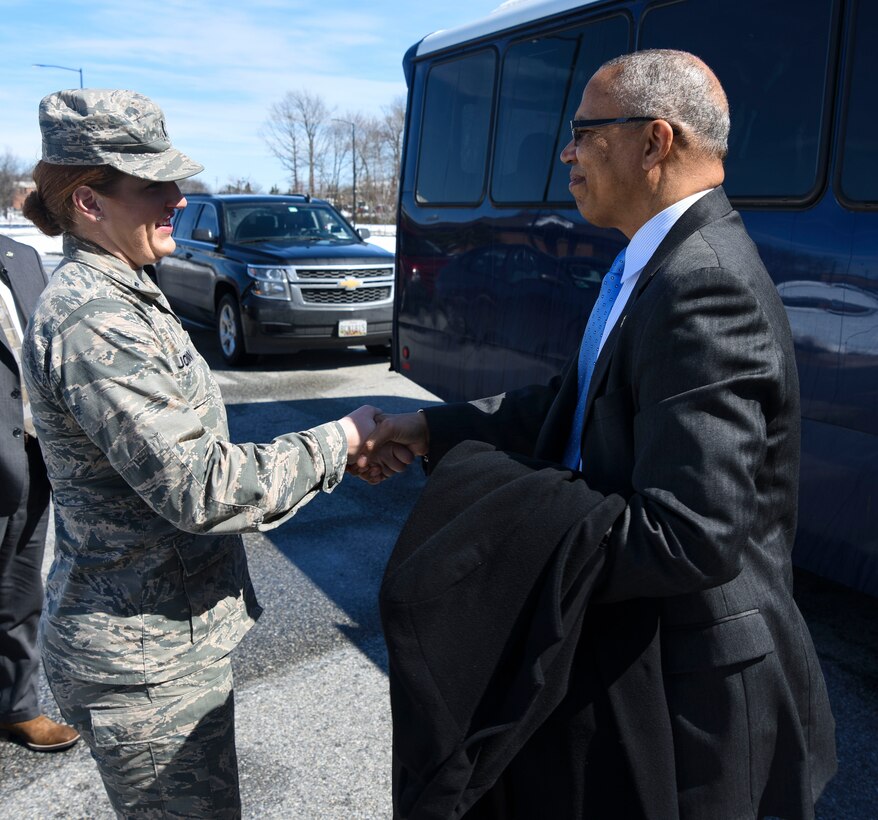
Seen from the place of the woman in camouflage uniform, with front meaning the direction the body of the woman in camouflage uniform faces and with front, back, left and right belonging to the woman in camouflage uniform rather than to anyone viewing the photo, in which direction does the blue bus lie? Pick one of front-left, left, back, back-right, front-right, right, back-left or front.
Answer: front-left

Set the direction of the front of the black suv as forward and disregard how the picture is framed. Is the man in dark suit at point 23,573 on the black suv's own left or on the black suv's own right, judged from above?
on the black suv's own right

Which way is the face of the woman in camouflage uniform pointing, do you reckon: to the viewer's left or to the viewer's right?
to the viewer's right

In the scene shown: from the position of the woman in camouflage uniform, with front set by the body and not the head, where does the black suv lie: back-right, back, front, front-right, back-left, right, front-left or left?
left

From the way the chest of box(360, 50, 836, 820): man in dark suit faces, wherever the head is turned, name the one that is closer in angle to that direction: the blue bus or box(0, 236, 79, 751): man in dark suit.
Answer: the man in dark suit

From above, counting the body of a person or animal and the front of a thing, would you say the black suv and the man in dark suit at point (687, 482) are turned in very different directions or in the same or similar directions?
very different directions

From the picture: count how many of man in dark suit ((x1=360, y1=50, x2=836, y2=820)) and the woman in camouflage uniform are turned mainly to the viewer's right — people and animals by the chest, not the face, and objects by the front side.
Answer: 1

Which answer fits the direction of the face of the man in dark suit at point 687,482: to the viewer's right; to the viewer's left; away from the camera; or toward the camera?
to the viewer's left

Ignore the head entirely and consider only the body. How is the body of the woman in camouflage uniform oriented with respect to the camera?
to the viewer's right

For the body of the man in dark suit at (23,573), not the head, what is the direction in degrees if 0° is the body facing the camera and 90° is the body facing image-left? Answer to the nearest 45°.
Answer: approximately 315°

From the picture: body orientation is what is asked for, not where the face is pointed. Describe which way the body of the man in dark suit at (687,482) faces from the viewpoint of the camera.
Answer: to the viewer's left
